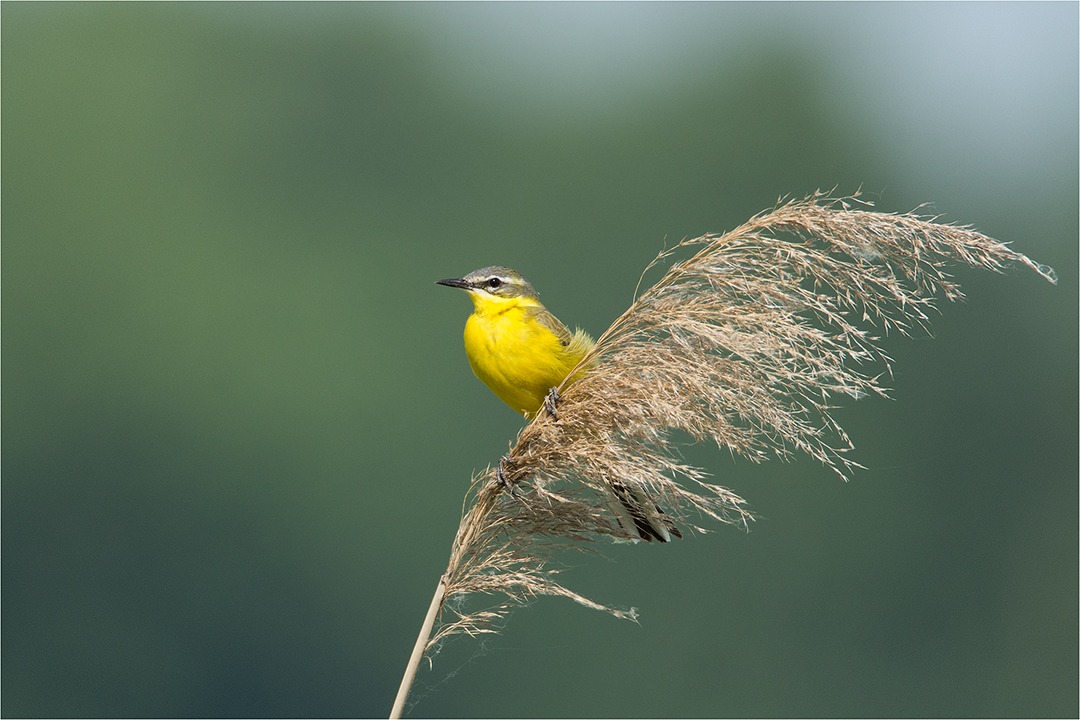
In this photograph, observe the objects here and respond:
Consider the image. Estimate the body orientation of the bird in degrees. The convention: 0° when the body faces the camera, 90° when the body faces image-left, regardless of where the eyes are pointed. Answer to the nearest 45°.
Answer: approximately 45°
